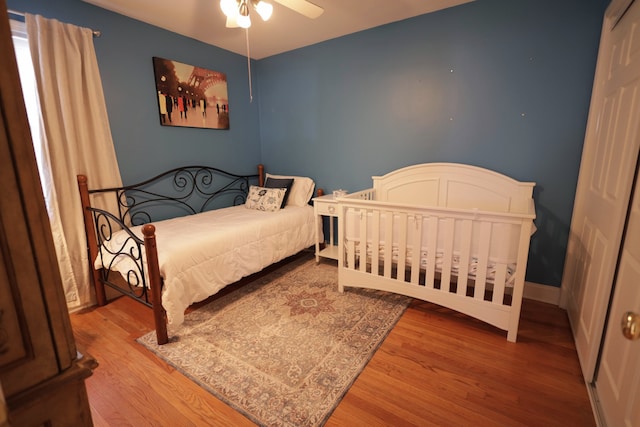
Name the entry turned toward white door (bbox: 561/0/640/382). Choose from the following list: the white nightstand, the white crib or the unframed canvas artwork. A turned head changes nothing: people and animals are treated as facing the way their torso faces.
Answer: the unframed canvas artwork

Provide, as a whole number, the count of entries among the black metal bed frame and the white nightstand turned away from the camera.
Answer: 0

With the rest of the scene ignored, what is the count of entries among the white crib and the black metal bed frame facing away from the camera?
0

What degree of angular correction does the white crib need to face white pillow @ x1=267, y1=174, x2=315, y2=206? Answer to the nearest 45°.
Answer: approximately 90° to its right

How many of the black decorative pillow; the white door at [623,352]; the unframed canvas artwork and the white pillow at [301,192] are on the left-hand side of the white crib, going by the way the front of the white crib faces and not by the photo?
1

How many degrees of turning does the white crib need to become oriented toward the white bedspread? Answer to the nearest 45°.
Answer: approximately 45° to its right

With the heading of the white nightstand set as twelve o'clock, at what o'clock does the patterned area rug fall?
The patterned area rug is roughly at 11 o'clock from the white nightstand.

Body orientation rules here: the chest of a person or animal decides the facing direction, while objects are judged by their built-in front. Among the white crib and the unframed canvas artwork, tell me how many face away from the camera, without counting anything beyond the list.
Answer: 0

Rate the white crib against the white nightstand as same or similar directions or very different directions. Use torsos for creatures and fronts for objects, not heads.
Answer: same or similar directions

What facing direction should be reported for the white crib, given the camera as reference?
facing the viewer and to the left of the viewer

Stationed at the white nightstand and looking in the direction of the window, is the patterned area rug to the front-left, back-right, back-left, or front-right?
front-left

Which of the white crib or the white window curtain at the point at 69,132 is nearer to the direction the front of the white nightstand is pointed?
the white window curtain

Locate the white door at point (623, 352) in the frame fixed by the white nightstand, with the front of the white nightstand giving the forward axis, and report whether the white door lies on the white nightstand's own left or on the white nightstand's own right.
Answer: on the white nightstand's own left

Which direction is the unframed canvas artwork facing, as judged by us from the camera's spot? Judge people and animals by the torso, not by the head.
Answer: facing the viewer and to the right of the viewer

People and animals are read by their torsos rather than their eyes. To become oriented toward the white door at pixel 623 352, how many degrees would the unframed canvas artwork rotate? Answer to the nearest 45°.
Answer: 0° — it already faces it

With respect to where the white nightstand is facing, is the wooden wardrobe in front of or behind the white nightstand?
in front

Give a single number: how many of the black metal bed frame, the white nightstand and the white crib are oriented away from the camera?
0
